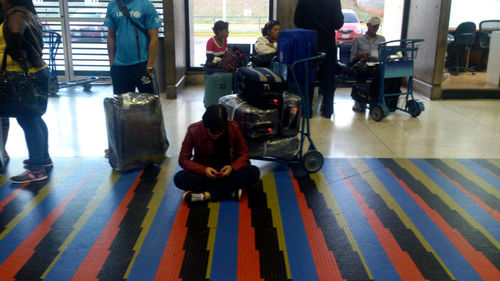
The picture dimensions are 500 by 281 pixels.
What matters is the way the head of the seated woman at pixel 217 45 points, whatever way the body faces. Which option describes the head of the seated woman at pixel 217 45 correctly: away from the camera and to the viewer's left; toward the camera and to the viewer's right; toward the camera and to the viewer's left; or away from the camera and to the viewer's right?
toward the camera and to the viewer's right

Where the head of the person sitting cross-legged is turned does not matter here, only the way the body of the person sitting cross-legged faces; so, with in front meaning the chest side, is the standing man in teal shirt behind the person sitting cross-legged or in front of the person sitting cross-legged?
behind

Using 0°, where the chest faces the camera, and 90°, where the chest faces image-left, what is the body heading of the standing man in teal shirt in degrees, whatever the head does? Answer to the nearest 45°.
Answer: approximately 0°

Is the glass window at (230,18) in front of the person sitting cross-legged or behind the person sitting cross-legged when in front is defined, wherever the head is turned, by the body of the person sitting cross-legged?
behind

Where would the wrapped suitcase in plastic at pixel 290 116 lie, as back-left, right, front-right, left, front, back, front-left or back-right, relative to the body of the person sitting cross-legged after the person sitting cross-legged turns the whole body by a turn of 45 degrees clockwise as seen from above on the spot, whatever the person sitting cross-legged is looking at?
back

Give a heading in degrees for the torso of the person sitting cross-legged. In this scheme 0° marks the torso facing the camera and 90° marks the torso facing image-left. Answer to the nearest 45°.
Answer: approximately 0°

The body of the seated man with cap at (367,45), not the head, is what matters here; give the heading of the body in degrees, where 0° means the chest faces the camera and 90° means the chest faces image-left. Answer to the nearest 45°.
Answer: approximately 315°
